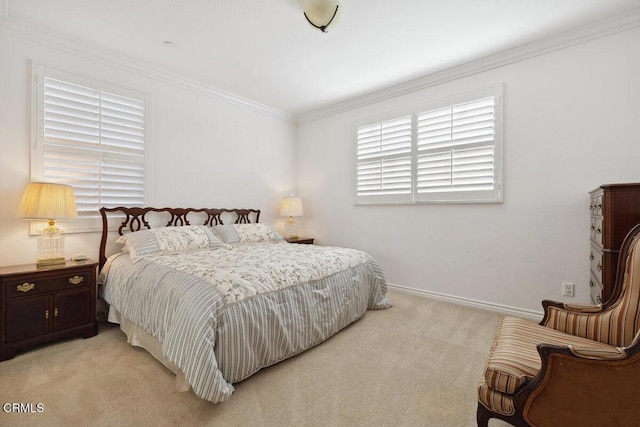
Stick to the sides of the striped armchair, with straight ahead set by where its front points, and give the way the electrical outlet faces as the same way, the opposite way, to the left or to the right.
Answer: to the left

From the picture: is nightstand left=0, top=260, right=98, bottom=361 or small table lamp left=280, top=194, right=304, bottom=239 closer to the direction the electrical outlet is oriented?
the nightstand

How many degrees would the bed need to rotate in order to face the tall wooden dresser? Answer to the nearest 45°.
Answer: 0° — it already faces it

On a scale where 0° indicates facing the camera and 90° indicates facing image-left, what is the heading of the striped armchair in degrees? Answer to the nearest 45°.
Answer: approximately 90°

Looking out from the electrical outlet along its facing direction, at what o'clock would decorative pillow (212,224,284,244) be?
The decorative pillow is roughly at 2 o'clock from the electrical outlet.

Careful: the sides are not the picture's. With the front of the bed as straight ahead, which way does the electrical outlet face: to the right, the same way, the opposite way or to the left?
to the right

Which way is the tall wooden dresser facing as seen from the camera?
to the viewer's left

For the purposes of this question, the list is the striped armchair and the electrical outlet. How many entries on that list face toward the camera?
1

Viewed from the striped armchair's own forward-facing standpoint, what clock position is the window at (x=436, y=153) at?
The window is roughly at 2 o'clock from the striped armchair.

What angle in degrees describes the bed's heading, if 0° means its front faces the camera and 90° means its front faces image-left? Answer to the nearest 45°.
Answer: approximately 315°
